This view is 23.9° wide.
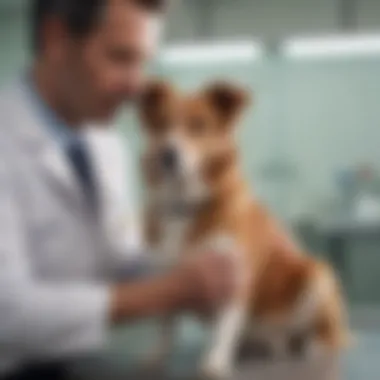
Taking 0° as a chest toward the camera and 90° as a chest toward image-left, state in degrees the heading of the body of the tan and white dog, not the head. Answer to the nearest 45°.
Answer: approximately 45°

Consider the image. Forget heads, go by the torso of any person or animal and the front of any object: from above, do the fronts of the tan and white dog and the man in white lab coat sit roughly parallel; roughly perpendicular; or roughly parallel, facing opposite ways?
roughly perpendicular

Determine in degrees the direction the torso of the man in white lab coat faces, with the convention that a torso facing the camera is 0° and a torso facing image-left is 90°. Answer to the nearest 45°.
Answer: approximately 315°
